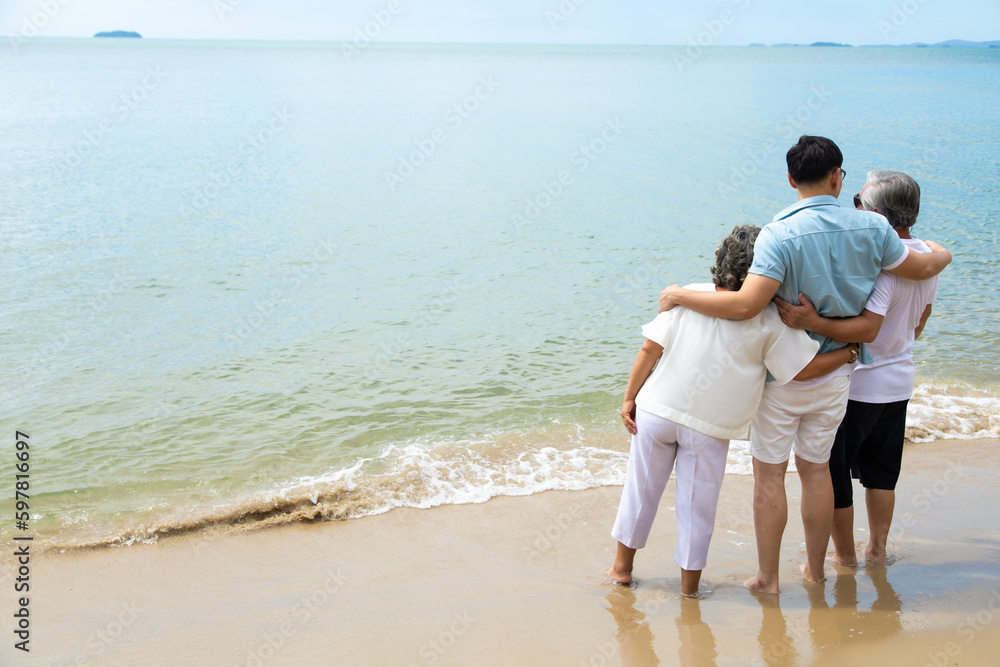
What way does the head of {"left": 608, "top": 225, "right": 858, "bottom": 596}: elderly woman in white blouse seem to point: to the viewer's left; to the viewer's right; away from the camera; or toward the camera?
away from the camera

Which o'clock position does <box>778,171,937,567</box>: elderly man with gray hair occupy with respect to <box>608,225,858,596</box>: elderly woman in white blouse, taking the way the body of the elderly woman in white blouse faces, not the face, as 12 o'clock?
The elderly man with gray hair is roughly at 2 o'clock from the elderly woman in white blouse.

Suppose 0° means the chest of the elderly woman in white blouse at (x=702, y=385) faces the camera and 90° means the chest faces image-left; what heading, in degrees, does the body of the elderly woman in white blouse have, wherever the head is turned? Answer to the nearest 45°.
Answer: approximately 180°

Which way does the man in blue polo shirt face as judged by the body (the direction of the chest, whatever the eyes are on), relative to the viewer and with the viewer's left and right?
facing away from the viewer

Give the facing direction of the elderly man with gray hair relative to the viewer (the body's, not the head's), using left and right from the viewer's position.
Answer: facing away from the viewer and to the left of the viewer

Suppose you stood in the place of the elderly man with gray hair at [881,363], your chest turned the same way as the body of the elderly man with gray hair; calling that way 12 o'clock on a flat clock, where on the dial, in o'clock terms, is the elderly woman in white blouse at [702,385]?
The elderly woman in white blouse is roughly at 9 o'clock from the elderly man with gray hair.
